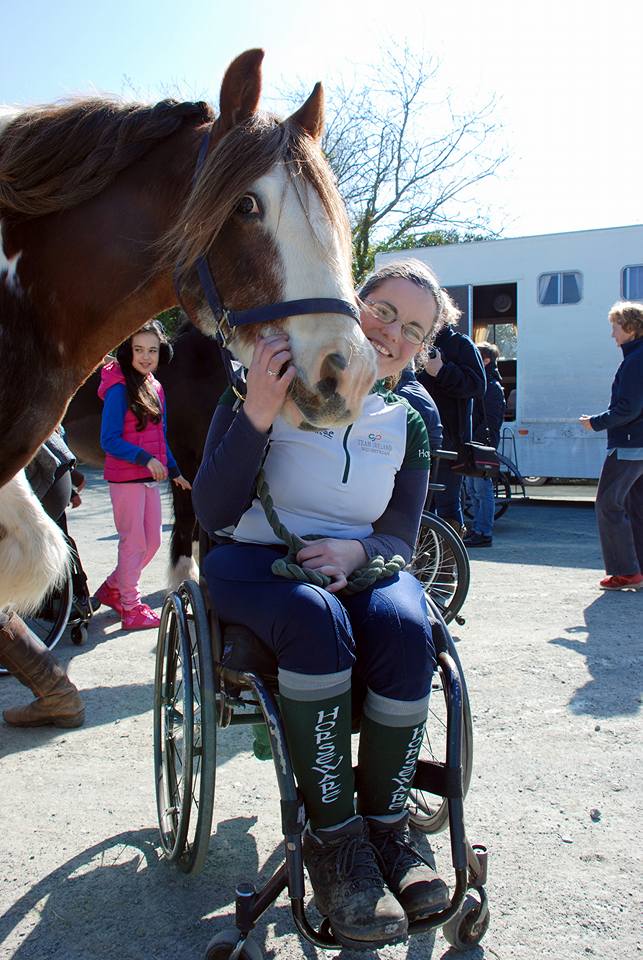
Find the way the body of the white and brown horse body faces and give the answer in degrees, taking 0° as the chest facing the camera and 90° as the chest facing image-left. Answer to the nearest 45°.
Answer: approximately 315°

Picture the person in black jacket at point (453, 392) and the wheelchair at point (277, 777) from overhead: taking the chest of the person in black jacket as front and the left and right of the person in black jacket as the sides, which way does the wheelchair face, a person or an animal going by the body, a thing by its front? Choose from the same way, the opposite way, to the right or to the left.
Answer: to the left

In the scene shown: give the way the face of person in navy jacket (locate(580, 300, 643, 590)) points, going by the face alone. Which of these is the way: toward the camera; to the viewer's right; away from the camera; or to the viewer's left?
to the viewer's left

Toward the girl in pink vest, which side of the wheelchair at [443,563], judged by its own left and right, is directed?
front

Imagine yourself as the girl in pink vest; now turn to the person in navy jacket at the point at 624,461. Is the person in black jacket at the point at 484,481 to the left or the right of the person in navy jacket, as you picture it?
left

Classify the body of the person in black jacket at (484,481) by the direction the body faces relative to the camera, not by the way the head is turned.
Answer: to the viewer's left

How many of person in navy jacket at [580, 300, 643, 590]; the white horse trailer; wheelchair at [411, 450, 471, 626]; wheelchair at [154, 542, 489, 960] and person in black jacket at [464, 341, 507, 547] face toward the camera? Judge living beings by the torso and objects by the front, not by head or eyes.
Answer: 1

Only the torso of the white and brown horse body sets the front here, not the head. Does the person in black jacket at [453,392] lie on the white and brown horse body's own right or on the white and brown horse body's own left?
on the white and brown horse body's own left

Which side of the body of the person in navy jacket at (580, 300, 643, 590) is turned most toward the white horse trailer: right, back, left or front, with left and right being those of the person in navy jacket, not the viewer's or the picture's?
right

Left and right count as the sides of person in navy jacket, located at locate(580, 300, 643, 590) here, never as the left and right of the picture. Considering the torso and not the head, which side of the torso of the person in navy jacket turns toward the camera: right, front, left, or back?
left

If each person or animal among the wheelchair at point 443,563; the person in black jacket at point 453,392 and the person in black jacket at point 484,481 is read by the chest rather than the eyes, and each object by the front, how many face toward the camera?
0

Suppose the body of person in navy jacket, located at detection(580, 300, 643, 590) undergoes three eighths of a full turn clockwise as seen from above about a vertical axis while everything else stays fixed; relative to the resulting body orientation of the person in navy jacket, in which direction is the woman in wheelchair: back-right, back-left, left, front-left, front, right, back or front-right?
back-right

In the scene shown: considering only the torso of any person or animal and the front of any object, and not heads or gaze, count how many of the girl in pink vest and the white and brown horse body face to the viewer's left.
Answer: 0

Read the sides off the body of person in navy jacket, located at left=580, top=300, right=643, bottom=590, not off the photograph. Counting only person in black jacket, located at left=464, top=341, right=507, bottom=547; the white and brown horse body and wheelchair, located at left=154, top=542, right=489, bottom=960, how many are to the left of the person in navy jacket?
2

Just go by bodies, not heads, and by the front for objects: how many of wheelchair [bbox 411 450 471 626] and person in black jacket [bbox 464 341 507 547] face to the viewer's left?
2
